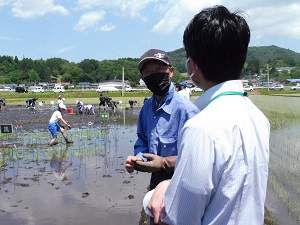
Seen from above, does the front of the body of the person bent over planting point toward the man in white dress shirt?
no

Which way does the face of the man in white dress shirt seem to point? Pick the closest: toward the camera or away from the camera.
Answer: away from the camera

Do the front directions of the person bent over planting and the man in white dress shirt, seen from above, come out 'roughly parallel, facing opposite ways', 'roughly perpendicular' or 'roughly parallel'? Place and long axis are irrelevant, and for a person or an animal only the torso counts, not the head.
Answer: roughly perpendicular

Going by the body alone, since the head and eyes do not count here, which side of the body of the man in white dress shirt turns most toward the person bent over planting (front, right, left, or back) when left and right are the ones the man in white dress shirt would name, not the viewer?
front

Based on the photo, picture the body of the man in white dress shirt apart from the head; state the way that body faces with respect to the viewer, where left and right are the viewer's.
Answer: facing away from the viewer and to the left of the viewer
